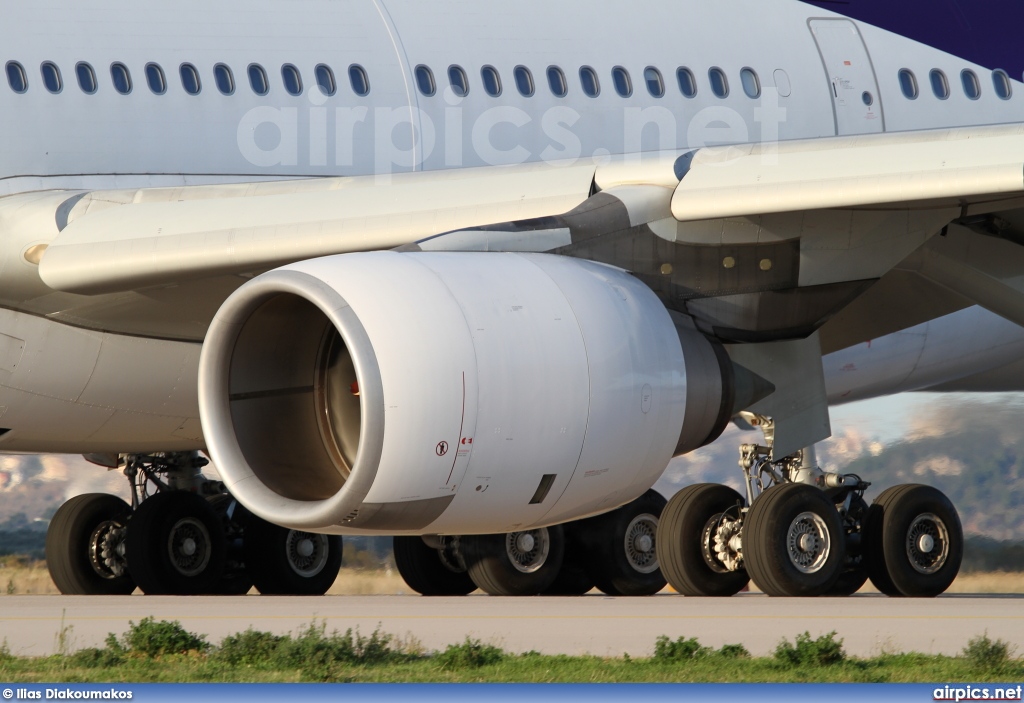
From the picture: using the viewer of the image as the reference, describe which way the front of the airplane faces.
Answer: facing the viewer and to the left of the viewer

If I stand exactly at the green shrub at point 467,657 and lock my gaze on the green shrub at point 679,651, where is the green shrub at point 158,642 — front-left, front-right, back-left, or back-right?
back-left

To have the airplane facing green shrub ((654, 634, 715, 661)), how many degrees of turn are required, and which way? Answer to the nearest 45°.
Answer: approximately 45° to its left
